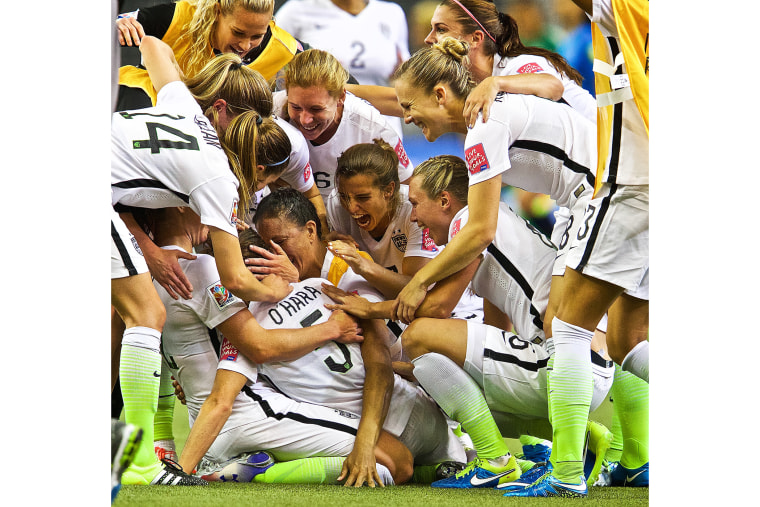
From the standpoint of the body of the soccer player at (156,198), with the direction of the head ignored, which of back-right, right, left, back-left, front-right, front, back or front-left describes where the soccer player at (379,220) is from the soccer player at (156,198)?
front

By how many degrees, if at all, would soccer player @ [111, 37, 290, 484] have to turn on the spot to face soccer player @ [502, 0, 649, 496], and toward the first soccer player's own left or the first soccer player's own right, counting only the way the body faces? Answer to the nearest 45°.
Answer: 0° — they already face them

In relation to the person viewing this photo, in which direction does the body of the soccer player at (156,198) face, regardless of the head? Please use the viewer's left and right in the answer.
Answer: facing to the right of the viewer

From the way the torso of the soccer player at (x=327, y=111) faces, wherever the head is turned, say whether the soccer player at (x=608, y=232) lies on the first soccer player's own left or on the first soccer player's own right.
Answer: on the first soccer player's own left

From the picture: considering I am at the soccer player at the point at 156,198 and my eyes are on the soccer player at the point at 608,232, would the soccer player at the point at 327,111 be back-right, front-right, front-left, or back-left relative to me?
front-left

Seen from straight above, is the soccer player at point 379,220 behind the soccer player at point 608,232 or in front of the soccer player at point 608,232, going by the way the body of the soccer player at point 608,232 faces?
in front

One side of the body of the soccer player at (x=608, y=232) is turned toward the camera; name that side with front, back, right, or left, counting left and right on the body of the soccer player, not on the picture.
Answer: left

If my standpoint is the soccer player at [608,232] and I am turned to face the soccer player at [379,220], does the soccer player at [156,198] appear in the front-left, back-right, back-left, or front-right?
front-left

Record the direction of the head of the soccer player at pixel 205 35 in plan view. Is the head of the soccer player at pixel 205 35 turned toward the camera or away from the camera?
toward the camera
